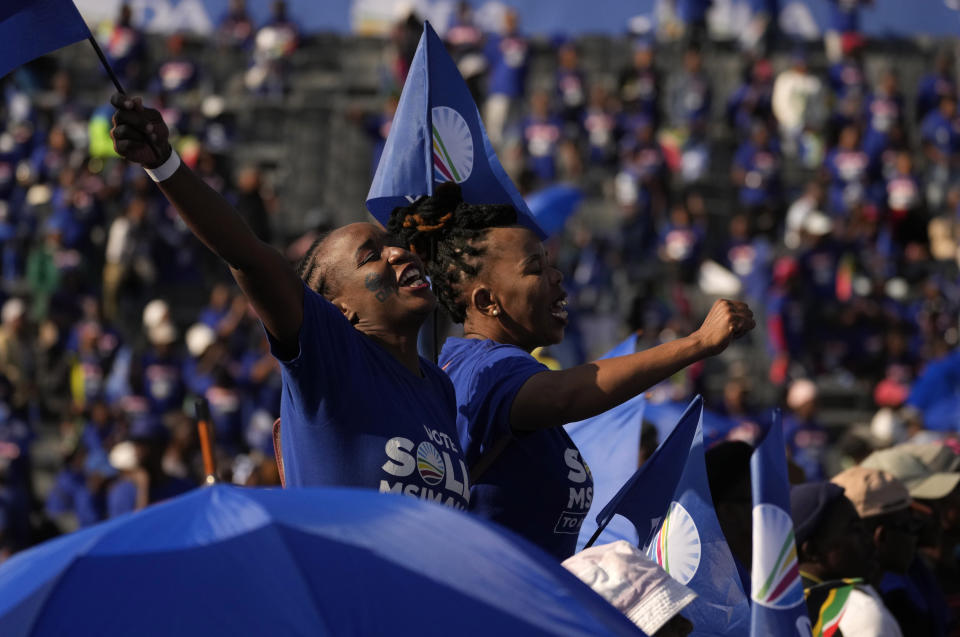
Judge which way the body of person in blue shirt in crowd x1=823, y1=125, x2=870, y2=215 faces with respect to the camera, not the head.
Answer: toward the camera

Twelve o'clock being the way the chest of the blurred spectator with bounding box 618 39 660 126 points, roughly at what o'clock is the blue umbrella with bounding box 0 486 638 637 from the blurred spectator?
The blue umbrella is roughly at 12 o'clock from the blurred spectator.

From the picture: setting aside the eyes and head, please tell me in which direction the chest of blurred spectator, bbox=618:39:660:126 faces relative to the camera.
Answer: toward the camera

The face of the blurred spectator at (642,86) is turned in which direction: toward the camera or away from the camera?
toward the camera

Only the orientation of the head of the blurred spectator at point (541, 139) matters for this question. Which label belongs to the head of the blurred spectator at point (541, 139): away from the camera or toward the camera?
toward the camera

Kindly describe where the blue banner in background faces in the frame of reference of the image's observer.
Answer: facing the viewer

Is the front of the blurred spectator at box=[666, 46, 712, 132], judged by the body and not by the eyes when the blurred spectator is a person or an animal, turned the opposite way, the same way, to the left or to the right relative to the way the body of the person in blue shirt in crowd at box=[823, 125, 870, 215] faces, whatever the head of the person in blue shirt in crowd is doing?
the same way

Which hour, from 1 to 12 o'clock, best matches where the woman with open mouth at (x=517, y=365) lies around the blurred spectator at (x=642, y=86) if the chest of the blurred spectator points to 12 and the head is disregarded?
The woman with open mouth is roughly at 12 o'clock from the blurred spectator.

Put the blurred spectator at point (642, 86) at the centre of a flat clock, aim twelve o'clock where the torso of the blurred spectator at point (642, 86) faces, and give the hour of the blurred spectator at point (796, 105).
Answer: the blurred spectator at point (796, 105) is roughly at 9 o'clock from the blurred spectator at point (642, 86).

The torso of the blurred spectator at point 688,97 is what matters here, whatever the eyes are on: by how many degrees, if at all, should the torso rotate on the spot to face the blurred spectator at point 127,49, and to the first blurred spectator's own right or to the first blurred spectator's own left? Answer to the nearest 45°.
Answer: approximately 90° to the first blurred spectator's own right

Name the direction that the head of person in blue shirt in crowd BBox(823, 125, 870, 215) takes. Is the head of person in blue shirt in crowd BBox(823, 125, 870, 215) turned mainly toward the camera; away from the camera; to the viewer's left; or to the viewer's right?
toward the camera

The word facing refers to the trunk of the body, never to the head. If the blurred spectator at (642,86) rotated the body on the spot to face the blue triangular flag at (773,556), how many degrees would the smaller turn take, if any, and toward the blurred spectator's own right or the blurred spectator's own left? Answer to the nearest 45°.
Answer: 0° — they already face it

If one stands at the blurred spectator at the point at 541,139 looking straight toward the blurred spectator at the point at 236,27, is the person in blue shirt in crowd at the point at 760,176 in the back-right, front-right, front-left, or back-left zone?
back-right

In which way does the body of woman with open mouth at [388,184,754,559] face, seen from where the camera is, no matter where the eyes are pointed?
to the viewer's right

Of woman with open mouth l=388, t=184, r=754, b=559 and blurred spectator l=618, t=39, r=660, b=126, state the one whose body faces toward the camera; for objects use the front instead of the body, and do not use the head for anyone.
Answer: the blurred spectator

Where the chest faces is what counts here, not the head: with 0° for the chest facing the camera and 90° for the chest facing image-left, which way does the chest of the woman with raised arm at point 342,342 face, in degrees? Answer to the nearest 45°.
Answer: approximately 315°

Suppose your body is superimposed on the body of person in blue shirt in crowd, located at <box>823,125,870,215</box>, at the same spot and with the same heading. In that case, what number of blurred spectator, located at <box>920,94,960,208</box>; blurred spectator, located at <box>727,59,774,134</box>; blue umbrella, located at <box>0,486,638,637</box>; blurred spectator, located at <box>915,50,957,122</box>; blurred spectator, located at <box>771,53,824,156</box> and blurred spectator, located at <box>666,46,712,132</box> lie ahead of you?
1
